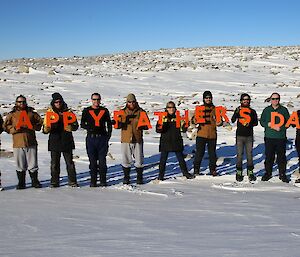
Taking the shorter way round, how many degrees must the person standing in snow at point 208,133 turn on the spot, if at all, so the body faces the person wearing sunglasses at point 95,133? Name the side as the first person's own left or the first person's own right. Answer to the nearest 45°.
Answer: approximately 45° to the first person's own right

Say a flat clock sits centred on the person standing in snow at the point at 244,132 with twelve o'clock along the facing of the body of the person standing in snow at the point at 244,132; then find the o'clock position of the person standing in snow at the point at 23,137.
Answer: the person standing in snow at the point at 23,137 is roughly at 2 o'clock from the person standing in snow at the point at 244,132.

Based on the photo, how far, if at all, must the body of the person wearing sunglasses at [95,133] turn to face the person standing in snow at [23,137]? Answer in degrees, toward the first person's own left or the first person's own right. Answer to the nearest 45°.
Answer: approximately 90° to the first person's own right

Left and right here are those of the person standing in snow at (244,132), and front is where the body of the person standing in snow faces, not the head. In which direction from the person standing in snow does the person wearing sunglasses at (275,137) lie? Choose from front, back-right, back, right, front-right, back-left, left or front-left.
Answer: left

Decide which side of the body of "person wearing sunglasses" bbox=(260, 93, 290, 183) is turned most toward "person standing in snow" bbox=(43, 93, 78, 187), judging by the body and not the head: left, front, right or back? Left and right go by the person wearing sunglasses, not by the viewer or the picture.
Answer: right

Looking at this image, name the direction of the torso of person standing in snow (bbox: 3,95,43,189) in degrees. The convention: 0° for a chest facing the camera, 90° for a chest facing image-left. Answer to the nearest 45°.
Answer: approximately 0°

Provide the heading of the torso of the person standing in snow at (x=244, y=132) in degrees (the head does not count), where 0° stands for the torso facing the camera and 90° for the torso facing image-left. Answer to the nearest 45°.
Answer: approximately 0°

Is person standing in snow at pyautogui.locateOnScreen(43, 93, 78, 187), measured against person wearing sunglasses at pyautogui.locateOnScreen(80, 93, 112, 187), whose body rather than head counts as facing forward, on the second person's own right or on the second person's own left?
on the second person's own right
